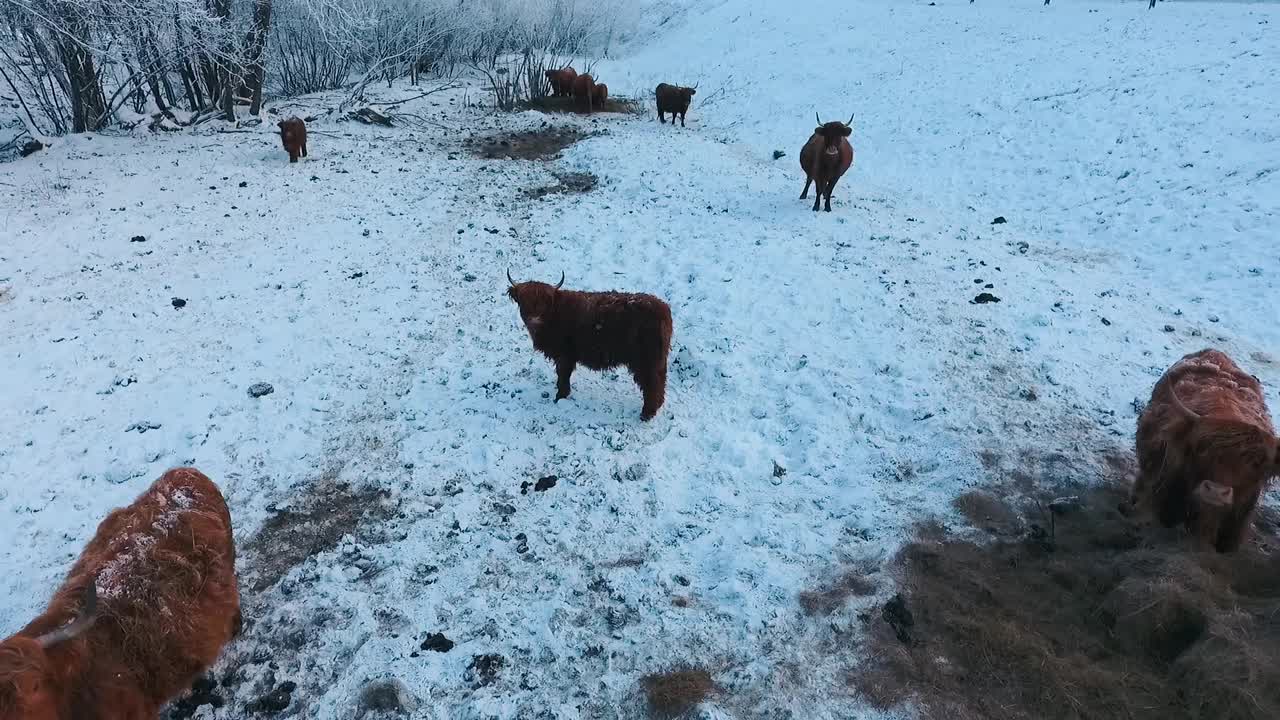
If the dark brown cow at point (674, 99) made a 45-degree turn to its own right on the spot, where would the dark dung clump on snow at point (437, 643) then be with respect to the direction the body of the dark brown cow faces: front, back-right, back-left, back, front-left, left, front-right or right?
front

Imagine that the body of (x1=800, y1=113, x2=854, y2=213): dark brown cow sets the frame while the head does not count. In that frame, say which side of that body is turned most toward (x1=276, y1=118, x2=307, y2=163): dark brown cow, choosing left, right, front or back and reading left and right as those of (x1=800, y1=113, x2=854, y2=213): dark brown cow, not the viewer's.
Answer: right

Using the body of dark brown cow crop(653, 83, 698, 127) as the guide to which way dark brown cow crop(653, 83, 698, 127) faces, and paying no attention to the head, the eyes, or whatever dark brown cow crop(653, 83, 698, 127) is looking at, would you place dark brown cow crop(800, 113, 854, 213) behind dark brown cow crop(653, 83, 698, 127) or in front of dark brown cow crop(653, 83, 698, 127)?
in front

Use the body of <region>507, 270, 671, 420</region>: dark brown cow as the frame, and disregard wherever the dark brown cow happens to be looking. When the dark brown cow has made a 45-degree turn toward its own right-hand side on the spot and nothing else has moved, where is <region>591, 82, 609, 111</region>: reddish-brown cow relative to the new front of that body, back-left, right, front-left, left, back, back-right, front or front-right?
front-right

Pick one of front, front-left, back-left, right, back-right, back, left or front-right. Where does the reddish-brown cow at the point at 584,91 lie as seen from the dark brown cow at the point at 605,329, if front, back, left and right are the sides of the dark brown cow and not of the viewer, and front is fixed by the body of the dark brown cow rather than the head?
right

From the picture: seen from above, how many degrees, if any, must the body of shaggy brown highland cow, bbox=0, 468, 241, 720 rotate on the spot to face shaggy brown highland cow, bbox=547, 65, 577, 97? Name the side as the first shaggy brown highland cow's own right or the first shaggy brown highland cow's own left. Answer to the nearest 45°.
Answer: approximately 180°

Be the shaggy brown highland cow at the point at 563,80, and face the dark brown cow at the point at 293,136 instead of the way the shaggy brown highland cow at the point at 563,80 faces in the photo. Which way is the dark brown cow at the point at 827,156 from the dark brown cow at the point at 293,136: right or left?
left

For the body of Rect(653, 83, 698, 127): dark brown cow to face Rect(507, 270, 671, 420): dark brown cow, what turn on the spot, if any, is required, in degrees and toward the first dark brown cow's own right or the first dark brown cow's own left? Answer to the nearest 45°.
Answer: approximately 45° to the first dark brown cow's own right

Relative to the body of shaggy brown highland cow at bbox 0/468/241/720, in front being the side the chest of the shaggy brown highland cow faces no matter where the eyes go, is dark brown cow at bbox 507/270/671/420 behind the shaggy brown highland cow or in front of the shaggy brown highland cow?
behind

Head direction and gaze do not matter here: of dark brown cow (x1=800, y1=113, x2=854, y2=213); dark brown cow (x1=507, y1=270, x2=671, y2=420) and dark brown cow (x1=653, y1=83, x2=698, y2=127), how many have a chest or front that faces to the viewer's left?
1

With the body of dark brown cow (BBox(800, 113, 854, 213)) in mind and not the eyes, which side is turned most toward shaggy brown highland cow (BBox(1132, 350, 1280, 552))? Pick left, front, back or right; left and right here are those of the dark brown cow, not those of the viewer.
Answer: front

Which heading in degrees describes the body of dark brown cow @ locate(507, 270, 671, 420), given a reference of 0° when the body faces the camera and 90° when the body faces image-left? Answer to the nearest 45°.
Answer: approximately 90°

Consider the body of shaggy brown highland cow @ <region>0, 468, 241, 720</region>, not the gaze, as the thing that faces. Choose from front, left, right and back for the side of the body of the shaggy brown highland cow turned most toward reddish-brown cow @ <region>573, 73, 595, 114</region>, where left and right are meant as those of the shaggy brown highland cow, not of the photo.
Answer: back

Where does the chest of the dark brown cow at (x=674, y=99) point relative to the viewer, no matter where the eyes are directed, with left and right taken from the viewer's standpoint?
facing the viewer and to the right of the viewer

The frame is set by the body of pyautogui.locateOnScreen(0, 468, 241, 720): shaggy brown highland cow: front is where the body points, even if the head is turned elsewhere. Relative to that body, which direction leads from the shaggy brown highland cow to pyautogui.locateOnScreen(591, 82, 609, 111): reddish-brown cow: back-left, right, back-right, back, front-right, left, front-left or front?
back
